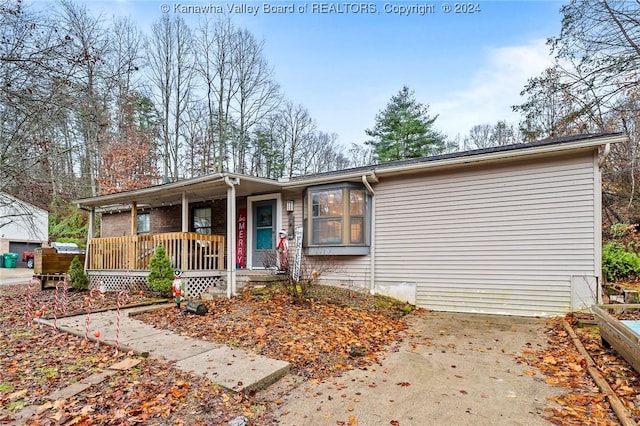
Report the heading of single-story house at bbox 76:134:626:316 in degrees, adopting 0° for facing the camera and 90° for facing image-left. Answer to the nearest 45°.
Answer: approximately 45°

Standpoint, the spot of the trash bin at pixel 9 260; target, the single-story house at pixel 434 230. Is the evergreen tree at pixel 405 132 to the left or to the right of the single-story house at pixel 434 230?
left

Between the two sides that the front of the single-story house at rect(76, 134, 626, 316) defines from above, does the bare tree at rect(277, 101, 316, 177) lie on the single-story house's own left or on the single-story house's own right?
on the single-story house's own right

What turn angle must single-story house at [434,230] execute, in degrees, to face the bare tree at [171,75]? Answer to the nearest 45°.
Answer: approximately 90° to its right

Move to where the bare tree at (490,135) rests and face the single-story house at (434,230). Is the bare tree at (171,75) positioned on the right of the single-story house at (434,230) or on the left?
right

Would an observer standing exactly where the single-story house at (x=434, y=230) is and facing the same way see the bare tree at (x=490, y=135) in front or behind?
behind

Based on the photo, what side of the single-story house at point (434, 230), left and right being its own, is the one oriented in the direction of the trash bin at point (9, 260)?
right
